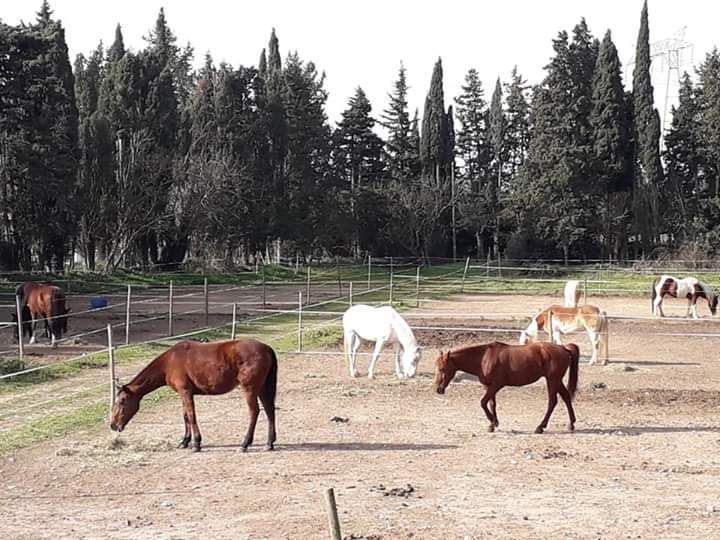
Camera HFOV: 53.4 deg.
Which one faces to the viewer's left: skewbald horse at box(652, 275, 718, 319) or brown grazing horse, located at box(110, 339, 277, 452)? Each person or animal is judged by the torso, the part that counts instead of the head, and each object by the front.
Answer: the brown grazing horse

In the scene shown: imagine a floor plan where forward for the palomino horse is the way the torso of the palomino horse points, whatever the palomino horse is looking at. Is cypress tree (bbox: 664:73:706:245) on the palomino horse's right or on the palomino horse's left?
on the palomino horse's right

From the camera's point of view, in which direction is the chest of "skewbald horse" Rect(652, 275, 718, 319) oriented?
to the viewer's right

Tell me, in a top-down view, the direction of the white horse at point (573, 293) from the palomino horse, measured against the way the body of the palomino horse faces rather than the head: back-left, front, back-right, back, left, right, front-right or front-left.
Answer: right

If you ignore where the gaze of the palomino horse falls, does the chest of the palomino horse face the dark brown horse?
yes

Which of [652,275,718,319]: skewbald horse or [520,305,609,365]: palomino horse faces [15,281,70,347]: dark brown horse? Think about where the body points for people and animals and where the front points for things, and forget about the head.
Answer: the palomino horse

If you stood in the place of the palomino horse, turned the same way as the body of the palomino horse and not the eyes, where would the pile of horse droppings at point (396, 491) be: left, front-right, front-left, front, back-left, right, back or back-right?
left

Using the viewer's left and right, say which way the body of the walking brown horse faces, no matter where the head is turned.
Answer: facing to the left of the viewer

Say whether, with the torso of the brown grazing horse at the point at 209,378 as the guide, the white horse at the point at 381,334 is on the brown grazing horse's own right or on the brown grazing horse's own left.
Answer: on the brown grazing horse's own right

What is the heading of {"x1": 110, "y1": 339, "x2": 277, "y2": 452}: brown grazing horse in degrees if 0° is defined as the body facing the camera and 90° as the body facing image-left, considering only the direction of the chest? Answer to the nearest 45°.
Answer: approximately 90°

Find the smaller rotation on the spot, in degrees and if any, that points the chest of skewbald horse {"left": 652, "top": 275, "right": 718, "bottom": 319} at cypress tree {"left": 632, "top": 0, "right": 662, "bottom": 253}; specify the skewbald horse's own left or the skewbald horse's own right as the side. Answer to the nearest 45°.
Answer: approximately 90° to the skewbald horse's own left

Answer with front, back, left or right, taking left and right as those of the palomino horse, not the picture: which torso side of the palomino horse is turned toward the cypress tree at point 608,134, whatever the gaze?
right

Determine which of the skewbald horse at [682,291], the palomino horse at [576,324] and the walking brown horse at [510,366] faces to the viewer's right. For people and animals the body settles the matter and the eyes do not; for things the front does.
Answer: the skewbald horse

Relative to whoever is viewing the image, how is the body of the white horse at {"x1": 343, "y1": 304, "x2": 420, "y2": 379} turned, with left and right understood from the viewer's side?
facing the viewer and to the right of the viewer

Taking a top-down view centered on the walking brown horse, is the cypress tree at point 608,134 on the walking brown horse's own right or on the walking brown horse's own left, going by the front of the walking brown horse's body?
on the walking brown horse's own right

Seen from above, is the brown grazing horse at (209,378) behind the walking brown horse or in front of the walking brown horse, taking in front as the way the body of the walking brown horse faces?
in front

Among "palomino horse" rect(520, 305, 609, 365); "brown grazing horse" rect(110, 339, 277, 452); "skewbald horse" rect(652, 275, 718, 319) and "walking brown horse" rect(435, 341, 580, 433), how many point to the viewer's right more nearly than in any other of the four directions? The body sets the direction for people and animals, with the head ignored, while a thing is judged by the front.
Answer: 1

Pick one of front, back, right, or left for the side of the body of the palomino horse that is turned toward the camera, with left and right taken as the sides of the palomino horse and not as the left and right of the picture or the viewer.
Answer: left

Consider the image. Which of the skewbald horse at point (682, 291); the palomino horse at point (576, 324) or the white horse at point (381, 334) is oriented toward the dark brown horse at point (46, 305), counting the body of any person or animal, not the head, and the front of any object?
the palomino horse

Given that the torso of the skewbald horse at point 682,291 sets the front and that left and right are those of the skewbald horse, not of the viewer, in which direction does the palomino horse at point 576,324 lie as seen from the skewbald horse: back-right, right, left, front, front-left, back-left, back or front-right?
right
